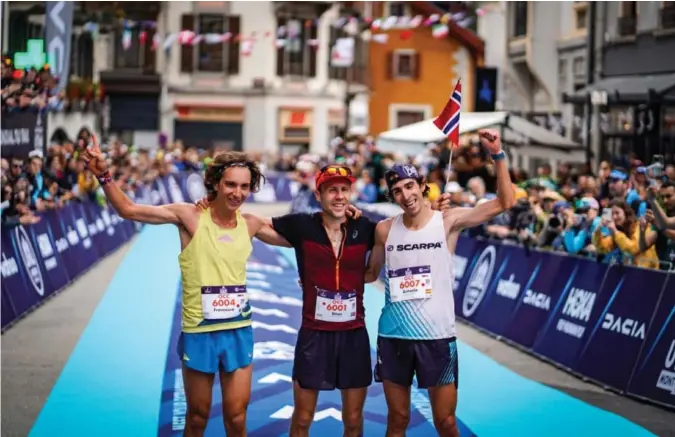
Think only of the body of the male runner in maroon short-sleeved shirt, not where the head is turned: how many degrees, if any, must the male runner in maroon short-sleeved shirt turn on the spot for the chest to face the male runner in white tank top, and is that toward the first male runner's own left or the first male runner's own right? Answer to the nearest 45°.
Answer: approximately 90° to the first male runner's own left

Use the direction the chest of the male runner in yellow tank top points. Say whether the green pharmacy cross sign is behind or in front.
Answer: behind

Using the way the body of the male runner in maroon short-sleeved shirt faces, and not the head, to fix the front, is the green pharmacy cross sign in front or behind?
behind

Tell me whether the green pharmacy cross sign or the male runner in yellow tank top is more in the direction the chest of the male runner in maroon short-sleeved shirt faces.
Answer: the male runner in yellow tank top

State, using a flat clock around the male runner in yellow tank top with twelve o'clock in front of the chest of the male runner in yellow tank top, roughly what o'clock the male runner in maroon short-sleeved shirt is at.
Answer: The male runner in maroon short-sleeved shirt is roughly at 9 o'clock from the male runner in yellow tank top.

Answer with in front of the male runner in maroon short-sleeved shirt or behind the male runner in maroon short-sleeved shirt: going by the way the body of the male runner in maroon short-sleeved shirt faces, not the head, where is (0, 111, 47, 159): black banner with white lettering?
behind
